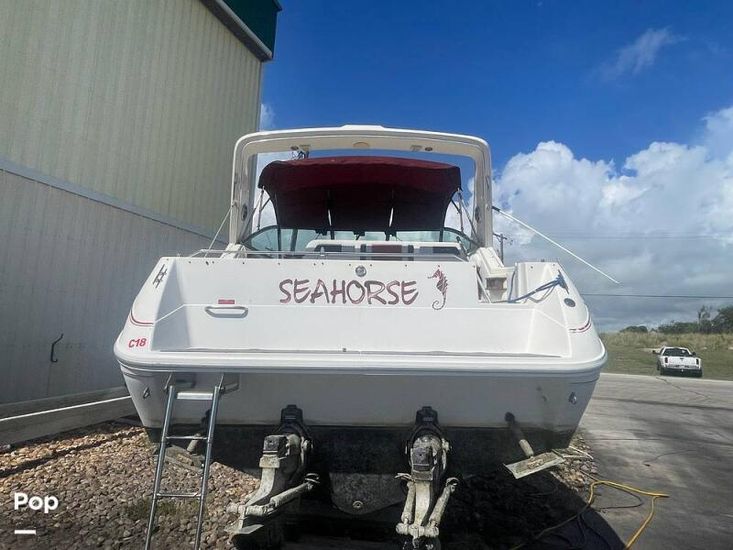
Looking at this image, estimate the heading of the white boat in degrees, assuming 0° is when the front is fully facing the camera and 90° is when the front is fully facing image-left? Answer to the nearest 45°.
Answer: approximately 180°
